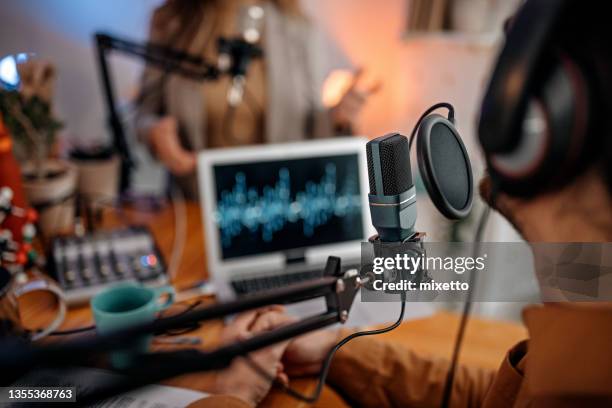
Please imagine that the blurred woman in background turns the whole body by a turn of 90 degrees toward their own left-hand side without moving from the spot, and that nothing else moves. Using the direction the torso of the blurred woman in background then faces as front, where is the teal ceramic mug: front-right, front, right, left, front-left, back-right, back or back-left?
right

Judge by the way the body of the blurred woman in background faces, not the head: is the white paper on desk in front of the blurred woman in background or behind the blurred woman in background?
in front

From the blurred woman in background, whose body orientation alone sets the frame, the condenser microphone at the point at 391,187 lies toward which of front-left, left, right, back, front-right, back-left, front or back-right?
front

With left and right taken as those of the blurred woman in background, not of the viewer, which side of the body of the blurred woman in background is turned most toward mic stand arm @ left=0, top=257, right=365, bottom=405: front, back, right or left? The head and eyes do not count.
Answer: front

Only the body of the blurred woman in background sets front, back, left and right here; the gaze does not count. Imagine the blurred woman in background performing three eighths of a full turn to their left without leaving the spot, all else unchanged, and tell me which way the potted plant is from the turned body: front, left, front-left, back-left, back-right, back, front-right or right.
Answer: back

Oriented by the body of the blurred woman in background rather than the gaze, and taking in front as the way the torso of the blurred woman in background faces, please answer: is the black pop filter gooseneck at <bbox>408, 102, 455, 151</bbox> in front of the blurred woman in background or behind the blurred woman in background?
in front

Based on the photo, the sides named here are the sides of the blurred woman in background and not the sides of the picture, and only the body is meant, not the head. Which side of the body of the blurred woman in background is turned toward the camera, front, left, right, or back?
front
